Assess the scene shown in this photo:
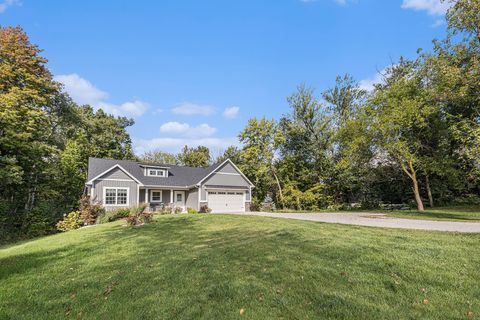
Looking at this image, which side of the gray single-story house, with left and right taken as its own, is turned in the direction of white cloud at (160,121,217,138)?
back

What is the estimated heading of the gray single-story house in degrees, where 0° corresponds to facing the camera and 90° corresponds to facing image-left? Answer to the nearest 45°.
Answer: approximately 0°

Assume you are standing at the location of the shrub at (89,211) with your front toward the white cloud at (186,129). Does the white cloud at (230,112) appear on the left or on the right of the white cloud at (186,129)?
right

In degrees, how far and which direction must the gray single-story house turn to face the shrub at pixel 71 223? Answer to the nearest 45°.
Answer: approximately 45° to its right

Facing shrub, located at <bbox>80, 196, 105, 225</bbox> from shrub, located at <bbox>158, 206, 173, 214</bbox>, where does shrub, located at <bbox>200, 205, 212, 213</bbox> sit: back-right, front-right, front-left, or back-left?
back-left

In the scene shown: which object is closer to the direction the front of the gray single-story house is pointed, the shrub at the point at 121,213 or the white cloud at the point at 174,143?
the shrub

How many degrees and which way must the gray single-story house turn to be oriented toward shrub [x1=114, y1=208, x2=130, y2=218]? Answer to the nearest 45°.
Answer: approximately 45° to its right

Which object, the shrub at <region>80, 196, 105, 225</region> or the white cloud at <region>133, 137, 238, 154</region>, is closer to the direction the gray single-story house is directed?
the shrub

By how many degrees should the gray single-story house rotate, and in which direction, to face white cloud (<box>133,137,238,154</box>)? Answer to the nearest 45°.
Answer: approximately 180°
